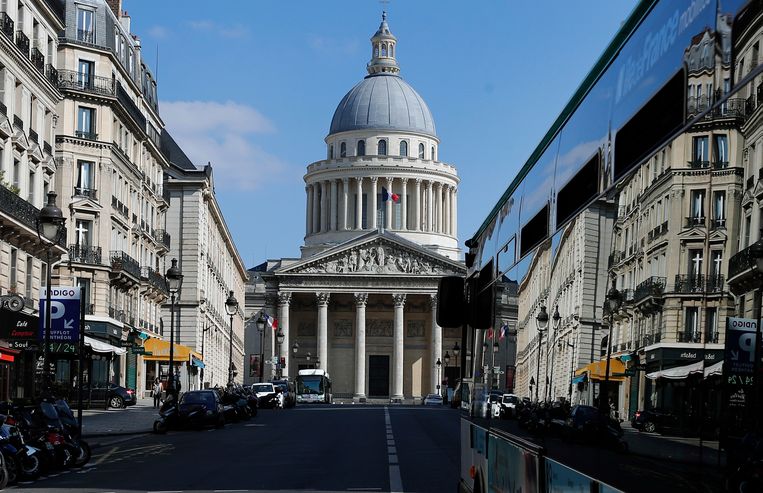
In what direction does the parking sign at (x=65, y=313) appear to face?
toward the camera
